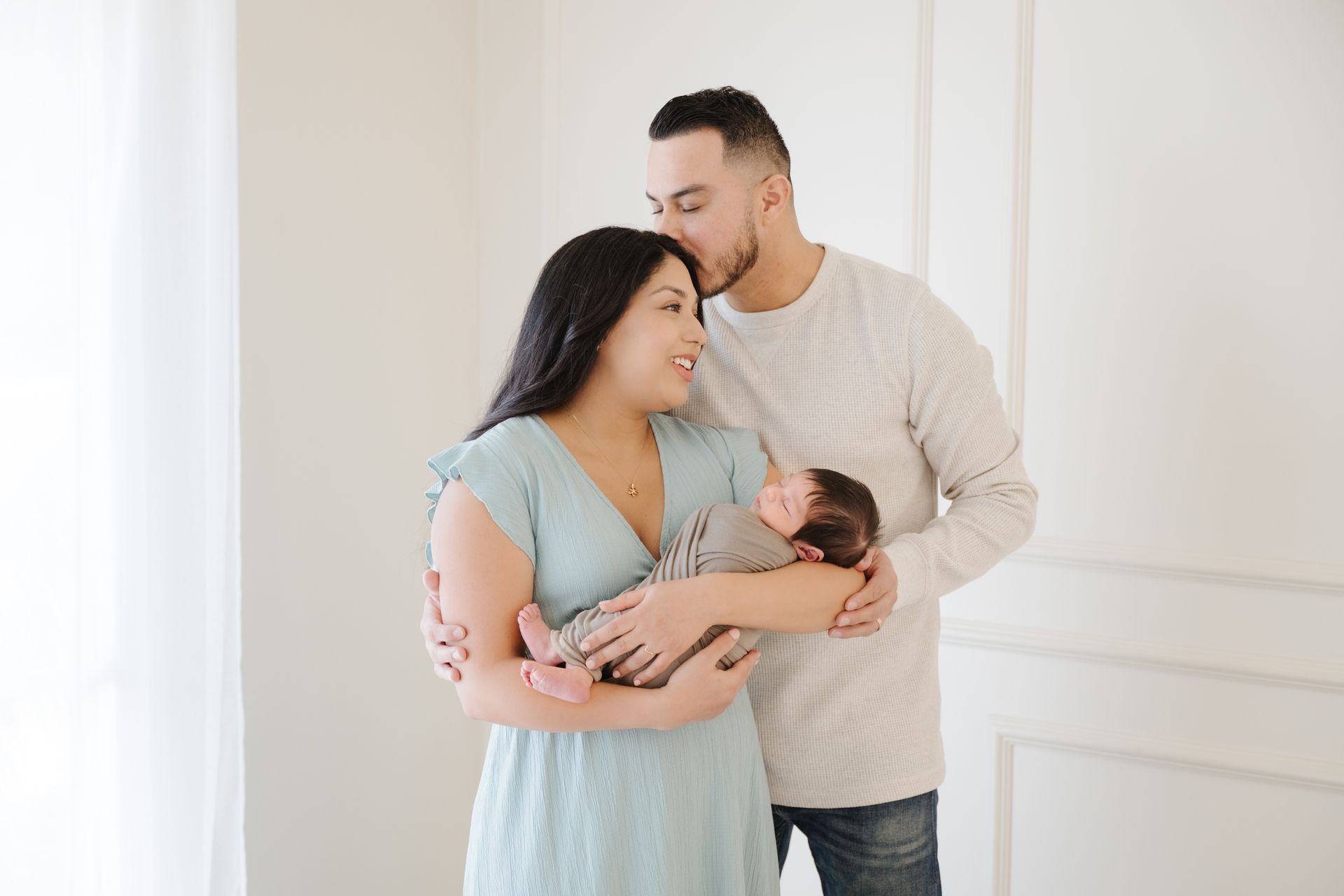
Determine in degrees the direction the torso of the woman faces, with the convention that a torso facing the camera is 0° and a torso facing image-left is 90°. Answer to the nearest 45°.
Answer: approximately 315°

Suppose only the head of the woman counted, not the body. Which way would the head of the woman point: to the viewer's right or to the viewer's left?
to the viewer's right

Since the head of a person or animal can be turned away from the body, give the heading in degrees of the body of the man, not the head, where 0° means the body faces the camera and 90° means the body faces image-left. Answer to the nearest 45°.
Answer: approximately 45°
